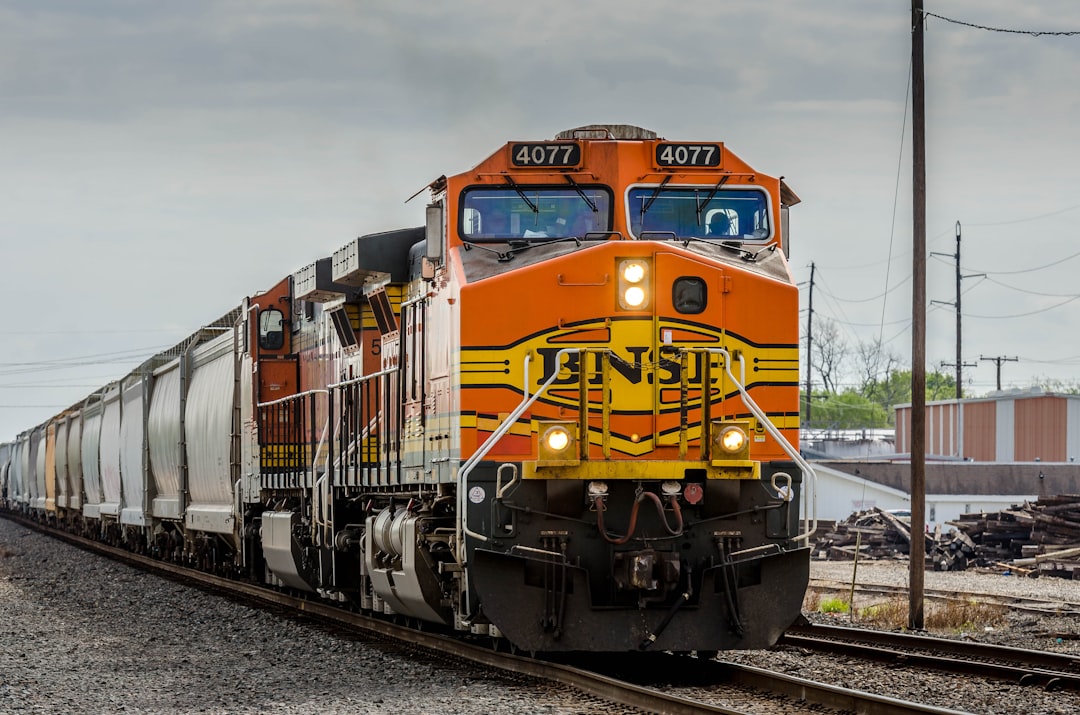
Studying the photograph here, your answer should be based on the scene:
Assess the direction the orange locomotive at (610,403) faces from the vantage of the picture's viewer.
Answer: facing the viewer

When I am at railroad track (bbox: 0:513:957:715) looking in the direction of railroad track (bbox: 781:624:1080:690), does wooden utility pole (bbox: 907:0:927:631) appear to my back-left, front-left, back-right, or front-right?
front-left

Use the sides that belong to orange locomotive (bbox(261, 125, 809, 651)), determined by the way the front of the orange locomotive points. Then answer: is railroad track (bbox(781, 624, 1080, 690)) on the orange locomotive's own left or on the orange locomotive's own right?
on the orange locomotive's own left
